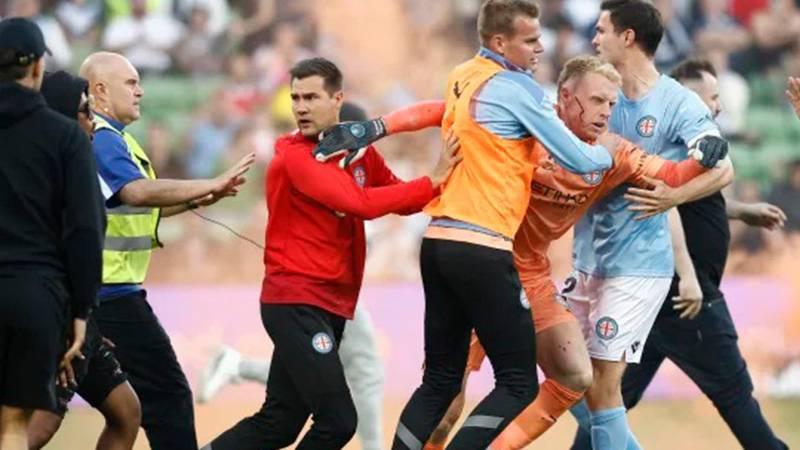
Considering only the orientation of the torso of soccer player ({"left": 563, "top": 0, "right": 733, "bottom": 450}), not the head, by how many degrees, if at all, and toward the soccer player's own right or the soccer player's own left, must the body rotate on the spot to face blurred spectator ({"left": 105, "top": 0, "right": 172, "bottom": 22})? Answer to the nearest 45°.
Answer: approximately 90° to the soccer player's own right

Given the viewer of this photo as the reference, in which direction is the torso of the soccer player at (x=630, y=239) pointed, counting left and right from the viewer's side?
facing the viewer and to the left of the viewer

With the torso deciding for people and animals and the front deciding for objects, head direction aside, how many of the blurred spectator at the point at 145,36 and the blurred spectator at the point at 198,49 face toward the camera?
2

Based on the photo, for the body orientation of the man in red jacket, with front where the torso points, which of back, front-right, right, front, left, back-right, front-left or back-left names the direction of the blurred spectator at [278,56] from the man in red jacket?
back-left

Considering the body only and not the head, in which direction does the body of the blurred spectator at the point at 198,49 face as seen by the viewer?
toward the camera

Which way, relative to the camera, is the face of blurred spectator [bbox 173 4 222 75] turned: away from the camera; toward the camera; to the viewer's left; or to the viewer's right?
toward the camera

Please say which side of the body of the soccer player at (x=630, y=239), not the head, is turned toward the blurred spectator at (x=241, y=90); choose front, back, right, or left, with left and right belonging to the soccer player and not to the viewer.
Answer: right

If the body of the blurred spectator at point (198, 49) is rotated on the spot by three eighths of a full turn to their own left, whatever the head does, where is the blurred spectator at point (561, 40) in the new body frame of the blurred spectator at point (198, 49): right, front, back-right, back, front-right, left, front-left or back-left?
front-right

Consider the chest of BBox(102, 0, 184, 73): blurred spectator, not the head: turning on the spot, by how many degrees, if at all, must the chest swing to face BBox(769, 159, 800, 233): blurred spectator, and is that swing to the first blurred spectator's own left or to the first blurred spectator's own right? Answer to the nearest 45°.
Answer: approximately 90° to the first blurred spectator's own left
